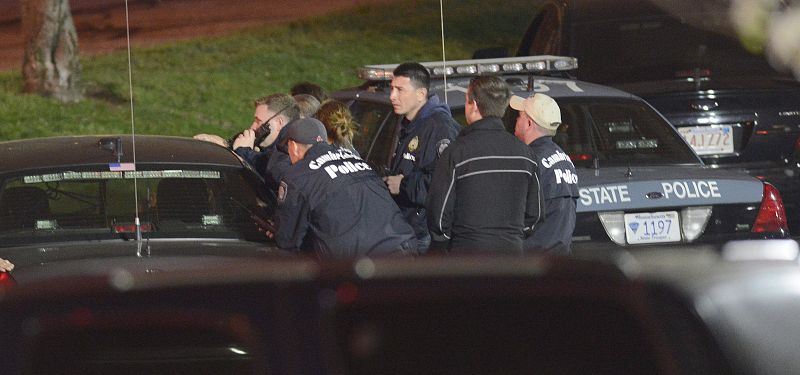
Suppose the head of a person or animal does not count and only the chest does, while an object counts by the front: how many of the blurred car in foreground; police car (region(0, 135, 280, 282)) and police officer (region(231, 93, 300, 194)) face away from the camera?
1

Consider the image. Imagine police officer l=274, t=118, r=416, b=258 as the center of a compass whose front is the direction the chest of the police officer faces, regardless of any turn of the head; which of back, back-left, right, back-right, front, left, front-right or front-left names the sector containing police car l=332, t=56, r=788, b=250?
right

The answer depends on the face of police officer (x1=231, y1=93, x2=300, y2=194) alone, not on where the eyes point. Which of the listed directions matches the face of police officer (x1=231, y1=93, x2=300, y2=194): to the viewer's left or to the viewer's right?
to the viewer's left

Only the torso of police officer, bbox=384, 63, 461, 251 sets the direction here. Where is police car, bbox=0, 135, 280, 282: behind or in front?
in front

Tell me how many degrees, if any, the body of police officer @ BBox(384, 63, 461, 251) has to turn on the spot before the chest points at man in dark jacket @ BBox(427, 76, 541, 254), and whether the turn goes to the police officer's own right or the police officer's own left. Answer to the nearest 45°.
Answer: approximately 45° to the police officer's own left

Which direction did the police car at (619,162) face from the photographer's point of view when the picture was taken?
facing away from the viewer and to the left of the viewer

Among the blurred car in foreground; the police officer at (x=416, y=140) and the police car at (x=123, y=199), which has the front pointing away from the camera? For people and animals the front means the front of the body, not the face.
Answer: the police car

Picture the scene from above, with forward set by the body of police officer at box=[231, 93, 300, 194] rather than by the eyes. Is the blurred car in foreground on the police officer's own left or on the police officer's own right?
on the police officer's own left

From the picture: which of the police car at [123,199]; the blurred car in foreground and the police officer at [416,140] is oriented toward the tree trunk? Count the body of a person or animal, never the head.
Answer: the police car

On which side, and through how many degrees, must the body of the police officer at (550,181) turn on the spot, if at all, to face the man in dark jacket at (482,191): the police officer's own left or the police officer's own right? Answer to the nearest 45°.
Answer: approximately 90° to the police officer's own left

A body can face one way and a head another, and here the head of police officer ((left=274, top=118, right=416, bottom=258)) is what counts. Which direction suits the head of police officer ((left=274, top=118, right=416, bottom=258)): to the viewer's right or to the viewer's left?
to the viewer's left

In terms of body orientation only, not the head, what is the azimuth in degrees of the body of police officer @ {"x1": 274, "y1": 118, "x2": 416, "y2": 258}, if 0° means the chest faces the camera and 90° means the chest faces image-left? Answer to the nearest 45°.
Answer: approximately 135°

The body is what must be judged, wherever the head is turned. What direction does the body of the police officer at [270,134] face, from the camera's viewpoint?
to the viewer's left

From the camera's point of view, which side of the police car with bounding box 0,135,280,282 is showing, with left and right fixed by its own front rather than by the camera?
back
